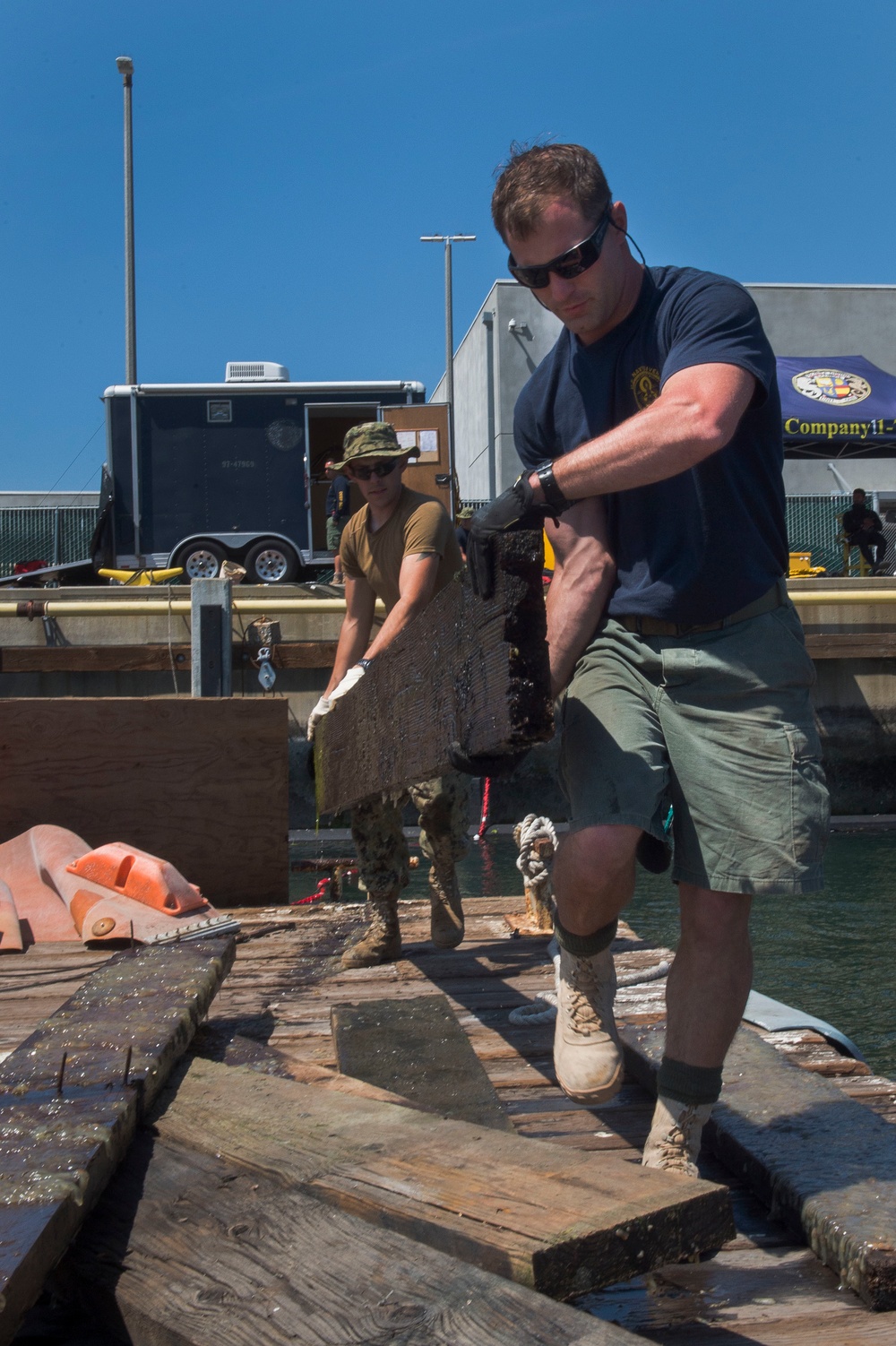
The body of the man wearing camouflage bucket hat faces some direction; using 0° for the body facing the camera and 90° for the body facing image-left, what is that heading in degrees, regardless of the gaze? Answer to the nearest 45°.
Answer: approximately 45°

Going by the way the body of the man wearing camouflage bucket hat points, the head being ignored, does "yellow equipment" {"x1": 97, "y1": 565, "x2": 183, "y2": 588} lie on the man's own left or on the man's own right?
on the man's own right

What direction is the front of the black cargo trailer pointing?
to the viewer's right

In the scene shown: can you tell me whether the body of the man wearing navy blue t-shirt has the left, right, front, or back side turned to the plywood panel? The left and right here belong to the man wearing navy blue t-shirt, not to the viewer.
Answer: right

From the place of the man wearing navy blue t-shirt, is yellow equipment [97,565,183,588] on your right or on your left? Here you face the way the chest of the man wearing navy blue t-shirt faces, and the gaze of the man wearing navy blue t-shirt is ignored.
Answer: on your right

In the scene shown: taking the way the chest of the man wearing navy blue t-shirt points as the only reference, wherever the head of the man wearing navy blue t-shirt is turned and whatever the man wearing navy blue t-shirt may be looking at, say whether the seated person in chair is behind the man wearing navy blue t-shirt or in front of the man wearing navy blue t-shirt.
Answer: behind

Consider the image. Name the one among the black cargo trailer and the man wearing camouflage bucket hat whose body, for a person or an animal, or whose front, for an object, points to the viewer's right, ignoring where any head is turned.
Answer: the black cargo trailer

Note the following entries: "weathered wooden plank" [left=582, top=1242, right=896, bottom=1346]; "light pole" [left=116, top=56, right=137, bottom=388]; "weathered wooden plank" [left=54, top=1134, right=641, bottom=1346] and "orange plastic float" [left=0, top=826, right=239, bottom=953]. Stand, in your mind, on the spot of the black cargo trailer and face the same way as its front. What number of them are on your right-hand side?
3

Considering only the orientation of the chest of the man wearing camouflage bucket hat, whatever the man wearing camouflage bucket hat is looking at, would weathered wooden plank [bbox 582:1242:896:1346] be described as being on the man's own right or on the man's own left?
on the man's own left
